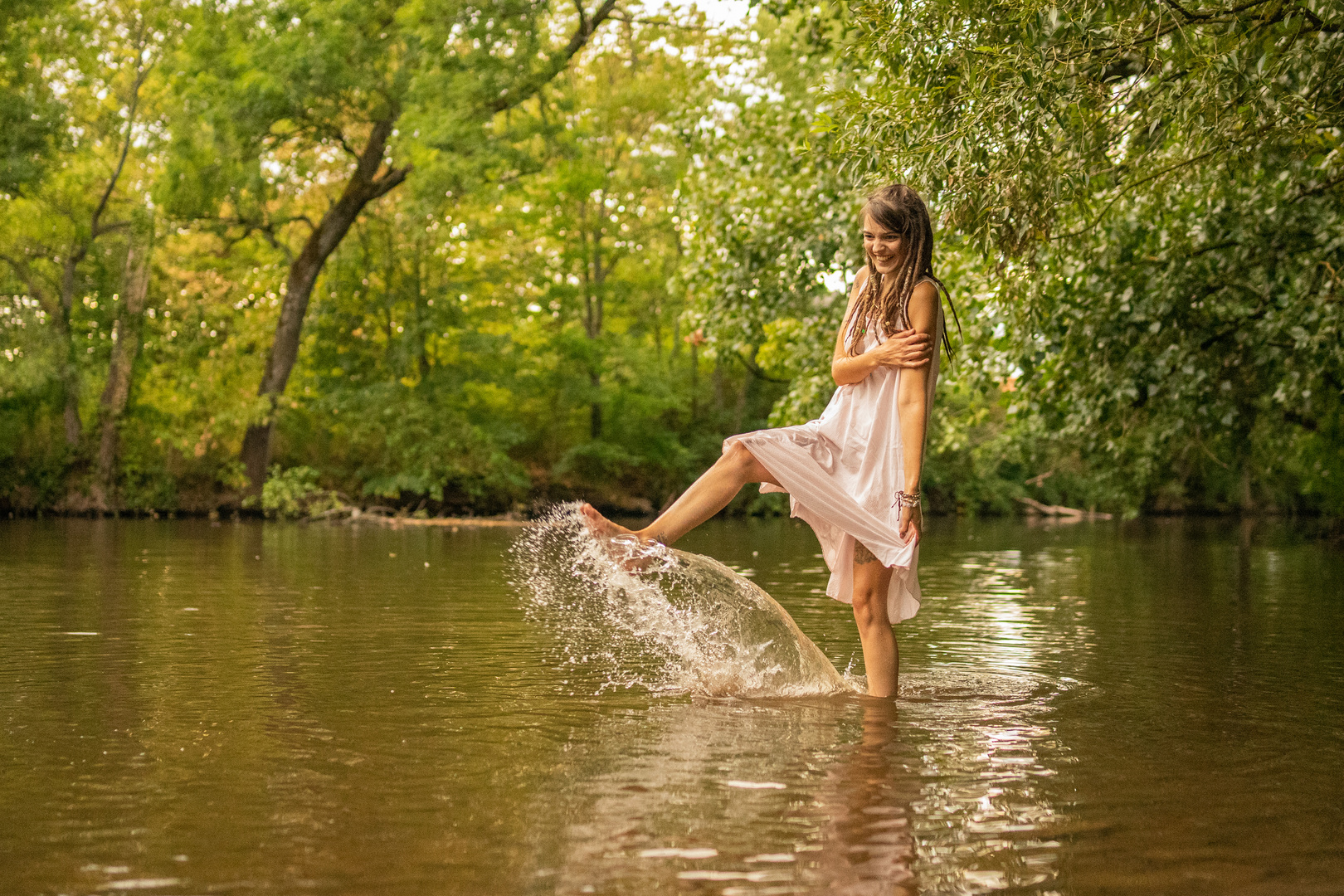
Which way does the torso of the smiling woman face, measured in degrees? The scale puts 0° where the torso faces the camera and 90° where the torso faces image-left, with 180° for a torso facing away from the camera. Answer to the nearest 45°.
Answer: approximately 45°

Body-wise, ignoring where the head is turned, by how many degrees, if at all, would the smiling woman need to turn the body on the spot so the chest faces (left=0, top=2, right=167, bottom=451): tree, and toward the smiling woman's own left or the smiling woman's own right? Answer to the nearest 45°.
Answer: approximately 90° to the smiling woman's own right

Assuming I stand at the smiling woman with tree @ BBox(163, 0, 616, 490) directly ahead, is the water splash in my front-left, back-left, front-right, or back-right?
front-left

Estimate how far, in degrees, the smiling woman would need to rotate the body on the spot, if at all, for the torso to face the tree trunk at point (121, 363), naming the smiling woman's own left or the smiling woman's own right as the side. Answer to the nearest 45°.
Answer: approximately 90° to the smiling woman's own right

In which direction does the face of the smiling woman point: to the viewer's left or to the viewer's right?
to the viewer's left

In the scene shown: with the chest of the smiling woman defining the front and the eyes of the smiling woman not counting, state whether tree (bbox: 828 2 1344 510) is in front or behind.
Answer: behind

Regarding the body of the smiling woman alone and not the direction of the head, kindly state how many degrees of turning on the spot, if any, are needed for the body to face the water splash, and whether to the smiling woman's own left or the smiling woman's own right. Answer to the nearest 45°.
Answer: approximately 90° to the smiling woman's own right

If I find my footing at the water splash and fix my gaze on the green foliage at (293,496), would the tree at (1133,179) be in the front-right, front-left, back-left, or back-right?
front-right

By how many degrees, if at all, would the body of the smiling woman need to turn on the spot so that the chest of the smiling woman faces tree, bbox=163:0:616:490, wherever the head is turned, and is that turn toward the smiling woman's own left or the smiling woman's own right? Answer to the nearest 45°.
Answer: approximately 135° to the smiling woman's own right
